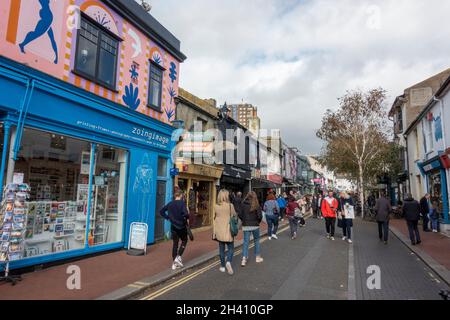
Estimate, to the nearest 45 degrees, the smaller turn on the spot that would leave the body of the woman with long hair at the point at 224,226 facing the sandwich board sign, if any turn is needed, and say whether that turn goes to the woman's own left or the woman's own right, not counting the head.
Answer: approximately 45° to the woman's own left

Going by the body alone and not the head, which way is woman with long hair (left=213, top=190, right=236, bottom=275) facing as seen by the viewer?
away from the camera

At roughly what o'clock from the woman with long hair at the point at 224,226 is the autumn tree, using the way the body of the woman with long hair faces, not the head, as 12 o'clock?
The autumn tree is roughly at 1 o'clock from the woman with long hair.
